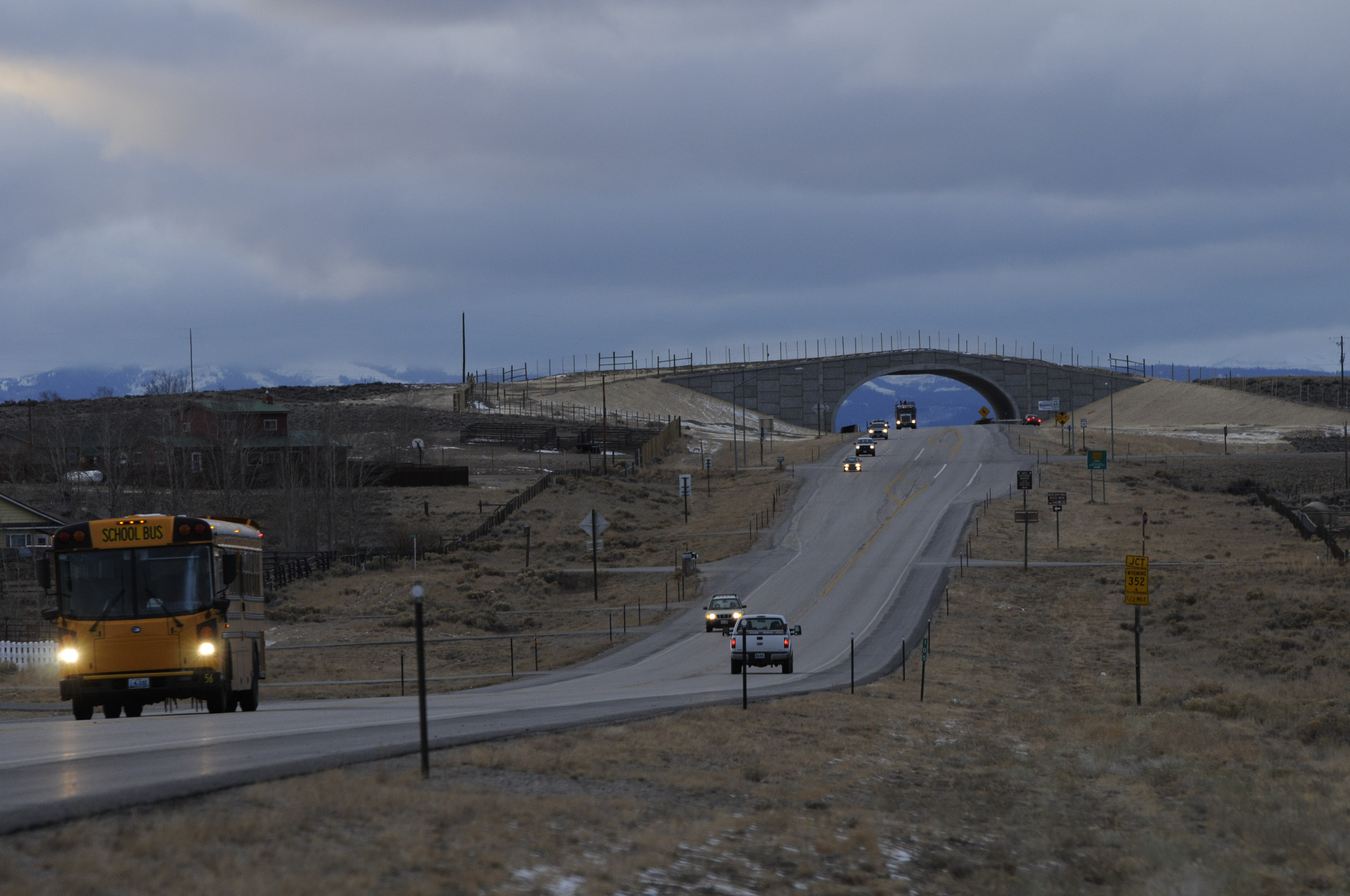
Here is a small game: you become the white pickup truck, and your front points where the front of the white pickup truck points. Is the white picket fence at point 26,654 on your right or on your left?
on your left

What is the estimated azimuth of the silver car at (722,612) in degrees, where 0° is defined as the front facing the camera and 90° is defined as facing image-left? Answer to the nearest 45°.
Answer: approximately 0°

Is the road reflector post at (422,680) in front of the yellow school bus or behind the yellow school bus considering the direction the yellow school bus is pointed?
in front

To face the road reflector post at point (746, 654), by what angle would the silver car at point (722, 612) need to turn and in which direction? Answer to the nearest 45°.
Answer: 0° — it already faces it

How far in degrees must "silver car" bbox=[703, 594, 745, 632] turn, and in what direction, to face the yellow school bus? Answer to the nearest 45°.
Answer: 0° — it already faces it

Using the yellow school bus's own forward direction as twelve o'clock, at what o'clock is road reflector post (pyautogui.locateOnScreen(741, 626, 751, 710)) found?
The road reflector post is roughly at 8 o'clock from the yellow school bus.

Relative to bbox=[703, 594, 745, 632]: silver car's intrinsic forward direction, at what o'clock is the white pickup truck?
The white pickup truck is roughly at 12 o'clock from the silver car.

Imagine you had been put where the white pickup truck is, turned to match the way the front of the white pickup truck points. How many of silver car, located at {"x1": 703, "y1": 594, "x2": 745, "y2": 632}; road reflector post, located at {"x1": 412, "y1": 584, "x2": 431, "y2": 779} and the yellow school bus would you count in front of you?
1

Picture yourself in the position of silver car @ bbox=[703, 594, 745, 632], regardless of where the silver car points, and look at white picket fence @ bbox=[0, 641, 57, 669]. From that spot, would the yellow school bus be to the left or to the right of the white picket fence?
left

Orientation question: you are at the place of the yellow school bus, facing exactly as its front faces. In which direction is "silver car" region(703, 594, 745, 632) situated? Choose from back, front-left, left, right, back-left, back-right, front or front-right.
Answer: back-left

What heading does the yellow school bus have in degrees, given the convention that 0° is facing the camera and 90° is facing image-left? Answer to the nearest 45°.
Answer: approximately 0°

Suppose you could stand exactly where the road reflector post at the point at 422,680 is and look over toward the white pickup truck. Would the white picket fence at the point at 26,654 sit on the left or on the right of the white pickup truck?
left

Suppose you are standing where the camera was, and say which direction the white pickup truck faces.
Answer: facing away from the viewer

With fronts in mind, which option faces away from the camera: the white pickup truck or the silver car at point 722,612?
the white pickup truck
